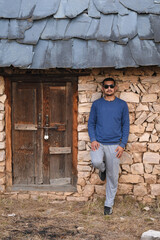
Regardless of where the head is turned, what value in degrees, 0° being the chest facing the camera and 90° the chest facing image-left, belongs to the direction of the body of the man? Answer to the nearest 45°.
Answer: approximately 0°

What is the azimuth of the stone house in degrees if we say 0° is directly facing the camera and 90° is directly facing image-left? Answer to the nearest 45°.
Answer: approximately 0°
